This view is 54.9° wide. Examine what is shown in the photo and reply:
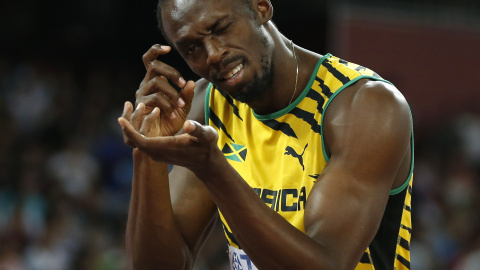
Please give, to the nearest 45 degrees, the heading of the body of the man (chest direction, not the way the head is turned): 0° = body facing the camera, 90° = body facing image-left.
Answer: approximately 45°
